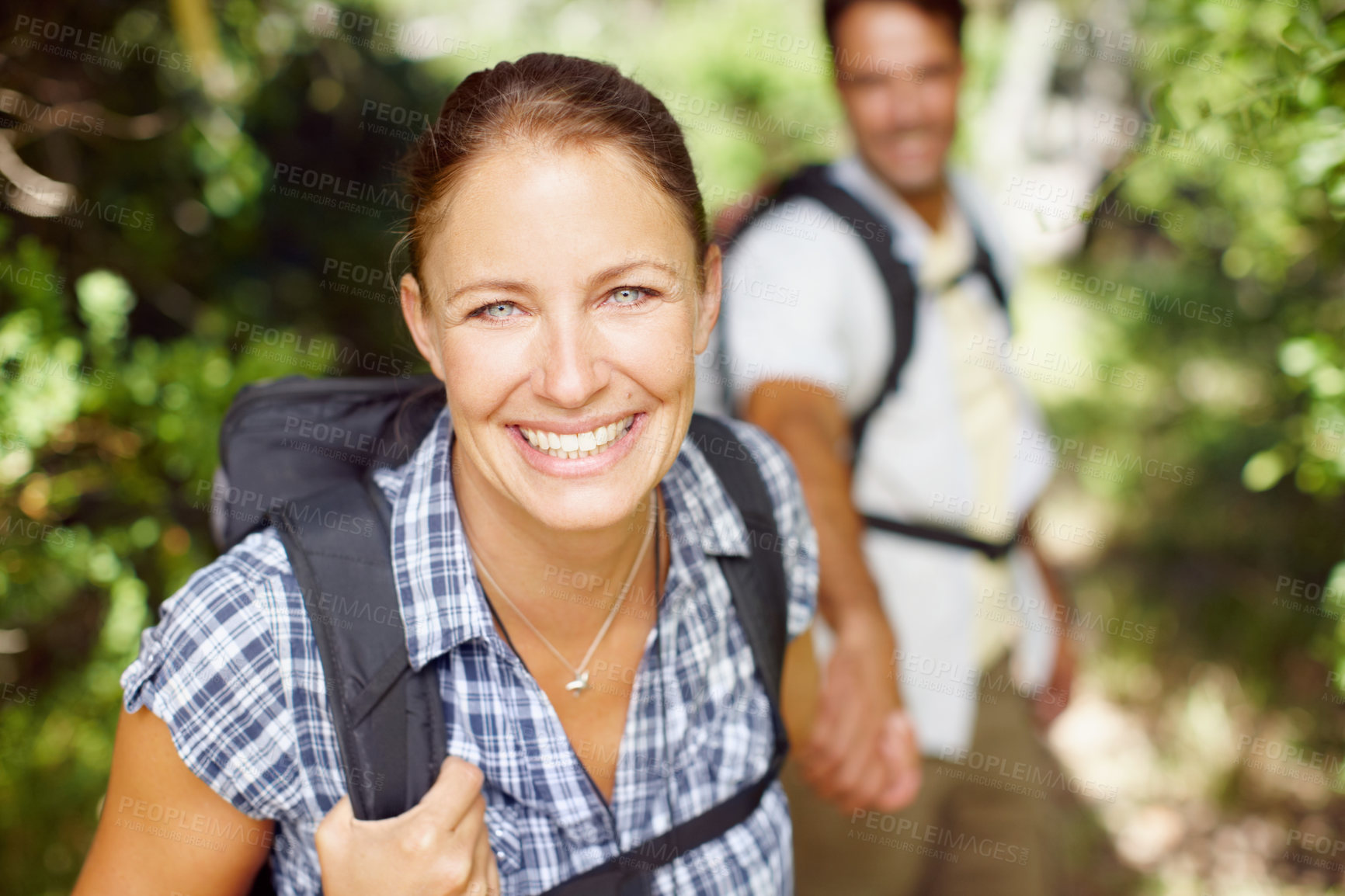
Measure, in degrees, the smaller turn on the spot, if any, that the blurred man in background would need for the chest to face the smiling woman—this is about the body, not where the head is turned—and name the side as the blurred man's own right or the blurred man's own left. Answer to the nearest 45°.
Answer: approximately 45° to the blurred man's own right

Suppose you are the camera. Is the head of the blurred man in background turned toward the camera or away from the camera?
toward the camera

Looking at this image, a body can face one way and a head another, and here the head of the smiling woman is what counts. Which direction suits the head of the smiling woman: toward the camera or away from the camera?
toward the camera

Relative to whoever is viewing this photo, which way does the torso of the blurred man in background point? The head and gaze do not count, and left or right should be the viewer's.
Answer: facing the viewer and to the right of the viewer
